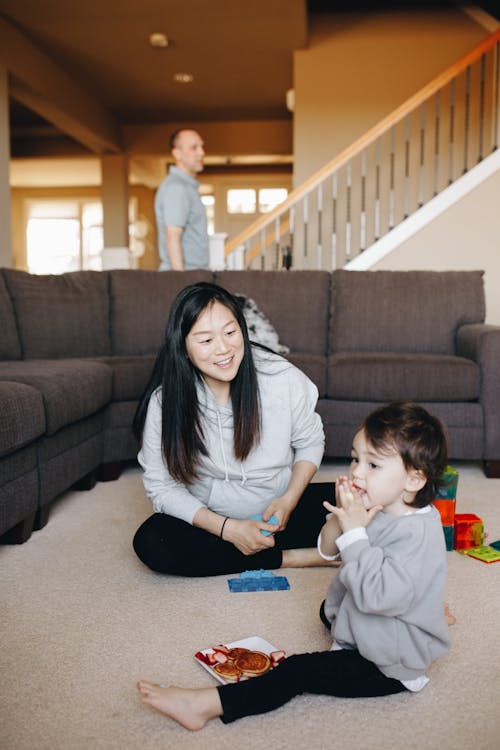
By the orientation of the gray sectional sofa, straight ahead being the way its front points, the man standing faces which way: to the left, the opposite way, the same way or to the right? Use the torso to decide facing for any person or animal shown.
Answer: to the left

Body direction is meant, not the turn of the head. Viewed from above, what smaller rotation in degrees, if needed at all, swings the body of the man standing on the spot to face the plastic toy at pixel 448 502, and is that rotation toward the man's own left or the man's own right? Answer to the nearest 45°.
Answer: approximately 90° to the man's own right

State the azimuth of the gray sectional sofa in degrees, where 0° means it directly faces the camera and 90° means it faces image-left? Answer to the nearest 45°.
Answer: approximately 0°

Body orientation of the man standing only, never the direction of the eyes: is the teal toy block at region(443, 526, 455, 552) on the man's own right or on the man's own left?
on the man's own right

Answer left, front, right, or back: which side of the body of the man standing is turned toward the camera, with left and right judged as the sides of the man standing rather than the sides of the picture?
right

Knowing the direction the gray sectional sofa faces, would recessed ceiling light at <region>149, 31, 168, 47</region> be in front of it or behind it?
behind

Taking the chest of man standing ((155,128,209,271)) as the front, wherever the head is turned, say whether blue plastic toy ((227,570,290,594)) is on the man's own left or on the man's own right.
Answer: on the man's own right

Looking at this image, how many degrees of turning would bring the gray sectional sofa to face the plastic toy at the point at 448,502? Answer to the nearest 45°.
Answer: approximately 45° to its left

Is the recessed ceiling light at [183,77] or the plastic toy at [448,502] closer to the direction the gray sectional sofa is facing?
the plastic toy

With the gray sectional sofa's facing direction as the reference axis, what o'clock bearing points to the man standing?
The man standing is roughly at 6 o'clock from the gray sectional sofa.

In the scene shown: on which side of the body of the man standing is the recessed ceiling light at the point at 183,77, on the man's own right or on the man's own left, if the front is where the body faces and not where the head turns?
on the man's own left

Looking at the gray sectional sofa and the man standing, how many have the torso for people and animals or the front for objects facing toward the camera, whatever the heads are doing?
1

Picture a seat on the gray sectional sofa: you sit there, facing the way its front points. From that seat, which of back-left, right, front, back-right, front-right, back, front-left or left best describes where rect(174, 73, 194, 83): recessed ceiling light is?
back
